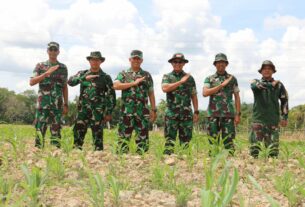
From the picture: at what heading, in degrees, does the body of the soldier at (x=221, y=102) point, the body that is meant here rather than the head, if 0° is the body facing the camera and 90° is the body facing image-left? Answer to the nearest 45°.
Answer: approximately 0°

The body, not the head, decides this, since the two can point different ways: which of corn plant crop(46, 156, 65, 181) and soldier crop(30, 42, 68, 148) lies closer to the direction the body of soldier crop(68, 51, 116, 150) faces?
the corn plant

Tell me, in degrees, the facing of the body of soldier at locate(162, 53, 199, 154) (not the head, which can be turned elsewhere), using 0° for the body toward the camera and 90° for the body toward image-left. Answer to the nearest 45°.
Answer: approximately 0°

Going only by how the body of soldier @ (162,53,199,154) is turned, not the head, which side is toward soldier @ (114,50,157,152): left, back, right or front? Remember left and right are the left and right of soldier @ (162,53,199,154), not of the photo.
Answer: right

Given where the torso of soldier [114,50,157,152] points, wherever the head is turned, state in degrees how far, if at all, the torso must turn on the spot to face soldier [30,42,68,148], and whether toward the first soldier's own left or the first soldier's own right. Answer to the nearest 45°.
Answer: approximately 90° to the first soldier's own right

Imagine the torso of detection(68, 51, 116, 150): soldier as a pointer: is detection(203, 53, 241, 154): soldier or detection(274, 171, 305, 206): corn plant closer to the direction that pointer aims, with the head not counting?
the corn plant

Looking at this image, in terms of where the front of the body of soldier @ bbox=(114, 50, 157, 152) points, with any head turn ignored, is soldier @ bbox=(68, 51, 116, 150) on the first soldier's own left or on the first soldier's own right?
on the first soldier's own right

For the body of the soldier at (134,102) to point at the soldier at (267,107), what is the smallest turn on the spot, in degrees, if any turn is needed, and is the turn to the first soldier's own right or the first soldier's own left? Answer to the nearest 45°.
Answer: approximately 90° to the first soldier's own left

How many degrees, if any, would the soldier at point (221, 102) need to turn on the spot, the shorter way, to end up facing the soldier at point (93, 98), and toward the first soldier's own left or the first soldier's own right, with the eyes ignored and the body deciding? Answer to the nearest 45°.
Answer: approximately 90° to the first soldier's own right

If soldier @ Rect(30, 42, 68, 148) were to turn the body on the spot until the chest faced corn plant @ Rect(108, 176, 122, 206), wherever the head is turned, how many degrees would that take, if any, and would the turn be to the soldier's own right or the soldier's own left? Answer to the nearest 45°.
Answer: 0° — they already face it

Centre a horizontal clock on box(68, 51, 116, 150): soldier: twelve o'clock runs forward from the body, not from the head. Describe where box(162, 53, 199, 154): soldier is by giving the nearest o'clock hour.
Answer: box(162, 53, 199, 154): soldier is roughly at 9 o'clock from box(68, 51, 116, 150): soldier.

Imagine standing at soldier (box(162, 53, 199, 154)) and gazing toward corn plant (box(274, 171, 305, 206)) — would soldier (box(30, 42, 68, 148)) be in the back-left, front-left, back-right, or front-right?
back-right
